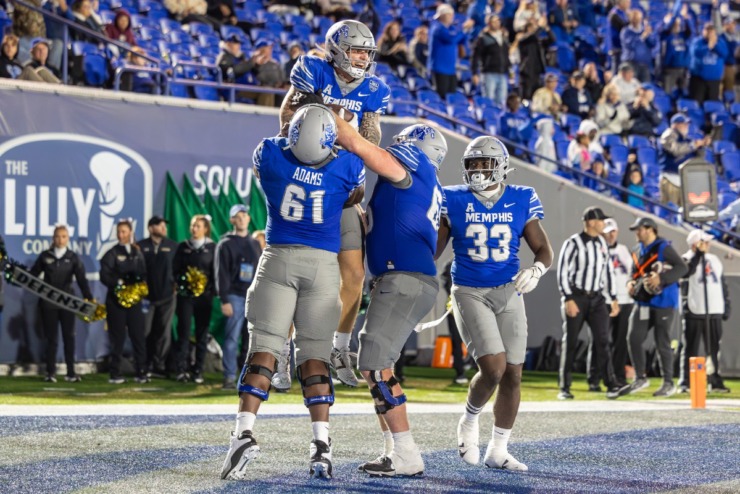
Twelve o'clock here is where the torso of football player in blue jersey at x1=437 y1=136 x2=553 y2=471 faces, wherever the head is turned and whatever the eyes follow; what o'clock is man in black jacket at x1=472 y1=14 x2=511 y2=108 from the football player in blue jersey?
The man in black jacket is roughly at 6 o'clock from the football player in blue jersey.

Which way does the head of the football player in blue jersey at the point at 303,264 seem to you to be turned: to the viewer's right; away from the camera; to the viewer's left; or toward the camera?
away from the camera

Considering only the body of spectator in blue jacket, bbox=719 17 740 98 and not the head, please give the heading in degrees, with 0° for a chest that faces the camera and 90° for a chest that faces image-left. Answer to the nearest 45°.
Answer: approximately 45°

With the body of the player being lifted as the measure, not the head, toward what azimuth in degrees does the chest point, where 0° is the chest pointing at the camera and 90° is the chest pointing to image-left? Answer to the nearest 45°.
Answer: approximately 315°

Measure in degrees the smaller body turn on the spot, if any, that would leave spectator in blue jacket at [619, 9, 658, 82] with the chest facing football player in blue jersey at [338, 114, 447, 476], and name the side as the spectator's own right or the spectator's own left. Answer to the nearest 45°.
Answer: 0° — they already face them

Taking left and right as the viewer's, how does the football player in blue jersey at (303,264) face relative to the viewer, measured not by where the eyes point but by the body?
facing away from the viewer
